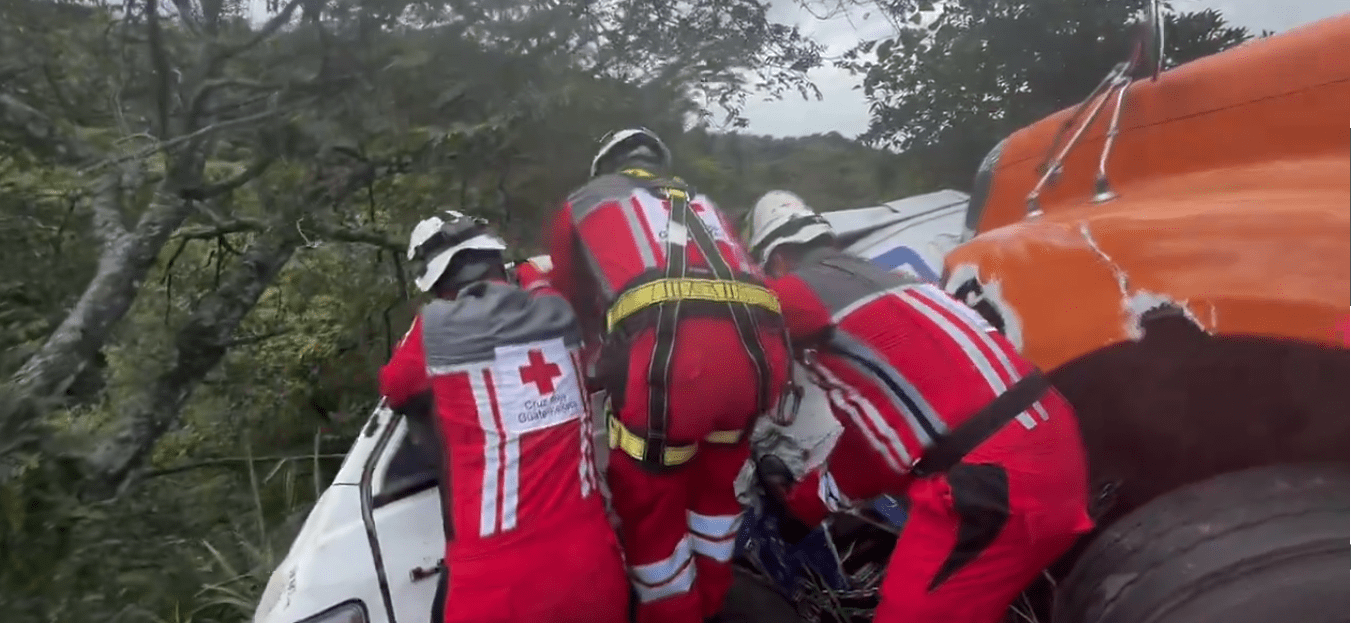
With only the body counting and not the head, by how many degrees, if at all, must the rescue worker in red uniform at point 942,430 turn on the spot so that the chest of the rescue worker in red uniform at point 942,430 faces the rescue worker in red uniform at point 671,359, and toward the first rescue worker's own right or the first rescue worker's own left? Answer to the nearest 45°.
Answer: approximately 45° to the first rescue worker's own left

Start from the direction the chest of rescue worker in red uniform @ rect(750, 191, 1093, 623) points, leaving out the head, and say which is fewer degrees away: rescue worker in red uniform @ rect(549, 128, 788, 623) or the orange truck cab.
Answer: the rescue worker in red uniform

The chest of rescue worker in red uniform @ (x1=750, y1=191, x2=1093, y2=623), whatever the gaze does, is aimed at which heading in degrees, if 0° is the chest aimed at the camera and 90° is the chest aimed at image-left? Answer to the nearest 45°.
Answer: approximately 135°

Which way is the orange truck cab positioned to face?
to the viewer's left

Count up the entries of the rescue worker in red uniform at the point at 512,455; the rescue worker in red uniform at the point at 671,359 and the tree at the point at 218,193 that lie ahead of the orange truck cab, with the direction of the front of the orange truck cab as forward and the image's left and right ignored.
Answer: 3
